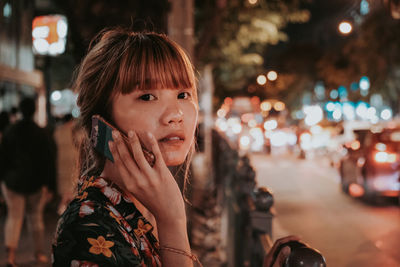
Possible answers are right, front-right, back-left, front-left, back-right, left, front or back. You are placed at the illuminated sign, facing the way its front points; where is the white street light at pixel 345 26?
left

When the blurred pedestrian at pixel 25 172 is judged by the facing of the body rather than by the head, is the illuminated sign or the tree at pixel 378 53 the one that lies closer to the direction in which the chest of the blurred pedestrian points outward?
the illuminated sign

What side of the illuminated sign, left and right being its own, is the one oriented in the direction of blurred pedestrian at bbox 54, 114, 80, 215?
front

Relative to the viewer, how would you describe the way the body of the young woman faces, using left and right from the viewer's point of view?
facing the viewer and to the right of the viewer

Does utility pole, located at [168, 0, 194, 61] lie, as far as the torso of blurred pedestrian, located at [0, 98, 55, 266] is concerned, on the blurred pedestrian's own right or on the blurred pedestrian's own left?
on the blurred pedestrian's own right

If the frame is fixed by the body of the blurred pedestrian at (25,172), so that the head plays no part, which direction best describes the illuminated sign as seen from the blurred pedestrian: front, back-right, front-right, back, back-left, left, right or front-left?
front

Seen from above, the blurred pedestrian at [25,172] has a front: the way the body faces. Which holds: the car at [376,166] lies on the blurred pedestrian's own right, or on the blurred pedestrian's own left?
on the blurred pedestrian's own right

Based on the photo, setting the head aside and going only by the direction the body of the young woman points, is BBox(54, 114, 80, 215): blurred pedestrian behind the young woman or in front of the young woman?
behind

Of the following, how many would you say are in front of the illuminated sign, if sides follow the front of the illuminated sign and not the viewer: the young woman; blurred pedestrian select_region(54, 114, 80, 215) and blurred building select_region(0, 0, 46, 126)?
2

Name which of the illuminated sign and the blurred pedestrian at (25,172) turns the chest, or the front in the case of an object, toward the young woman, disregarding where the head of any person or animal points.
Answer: the illuminated sign

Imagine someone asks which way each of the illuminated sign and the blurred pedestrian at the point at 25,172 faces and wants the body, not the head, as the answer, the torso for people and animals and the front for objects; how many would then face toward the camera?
1

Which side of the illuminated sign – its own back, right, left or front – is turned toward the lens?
front

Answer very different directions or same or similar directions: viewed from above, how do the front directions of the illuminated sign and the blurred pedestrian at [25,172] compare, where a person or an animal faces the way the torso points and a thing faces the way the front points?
very different directions

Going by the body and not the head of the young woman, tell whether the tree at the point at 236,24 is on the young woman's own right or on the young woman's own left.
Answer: on the young woman's own left

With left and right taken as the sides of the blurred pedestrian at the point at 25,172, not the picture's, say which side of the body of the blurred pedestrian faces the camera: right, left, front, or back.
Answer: back
